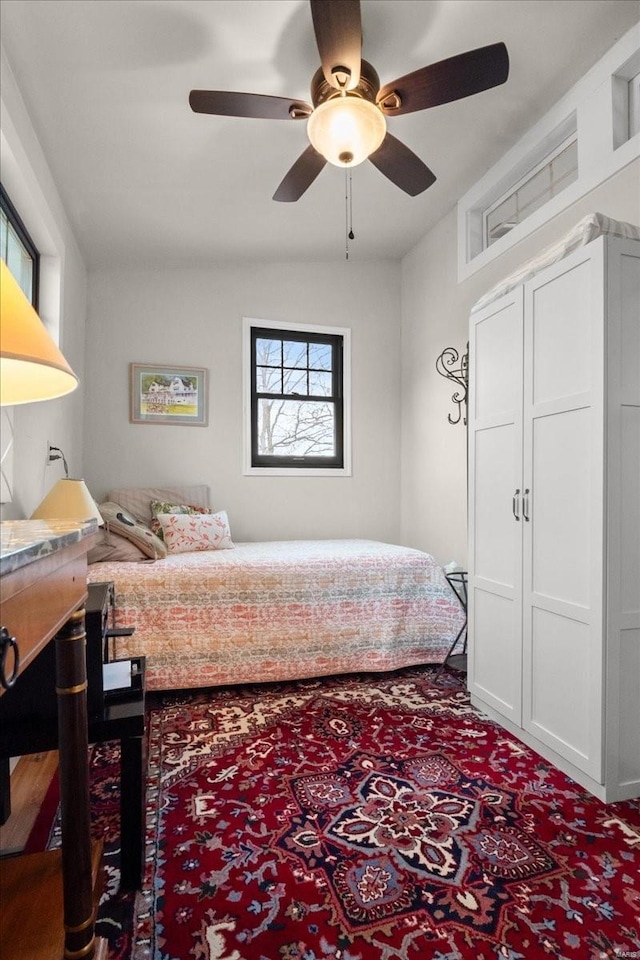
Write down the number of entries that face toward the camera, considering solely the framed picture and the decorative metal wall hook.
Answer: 1

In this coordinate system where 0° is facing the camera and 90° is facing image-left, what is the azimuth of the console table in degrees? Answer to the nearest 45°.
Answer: approximately 315°

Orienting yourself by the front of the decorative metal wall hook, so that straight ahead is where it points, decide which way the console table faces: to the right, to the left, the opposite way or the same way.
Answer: the opposite way

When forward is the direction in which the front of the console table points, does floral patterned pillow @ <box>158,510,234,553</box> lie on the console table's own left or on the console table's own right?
on the console table's own left

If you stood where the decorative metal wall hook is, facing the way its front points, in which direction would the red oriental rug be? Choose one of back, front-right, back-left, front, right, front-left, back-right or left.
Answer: left

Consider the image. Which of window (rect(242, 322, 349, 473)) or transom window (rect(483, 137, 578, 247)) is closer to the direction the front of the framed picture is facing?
the transom window

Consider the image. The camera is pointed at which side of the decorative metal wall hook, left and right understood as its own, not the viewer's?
left

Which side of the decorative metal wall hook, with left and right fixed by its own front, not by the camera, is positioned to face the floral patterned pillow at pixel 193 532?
front

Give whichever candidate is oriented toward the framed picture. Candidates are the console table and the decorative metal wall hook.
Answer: the decorative metal wall hook

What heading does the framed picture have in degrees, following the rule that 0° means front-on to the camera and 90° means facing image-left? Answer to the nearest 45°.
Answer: approximately 0°

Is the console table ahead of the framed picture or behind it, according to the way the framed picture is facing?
ahead
